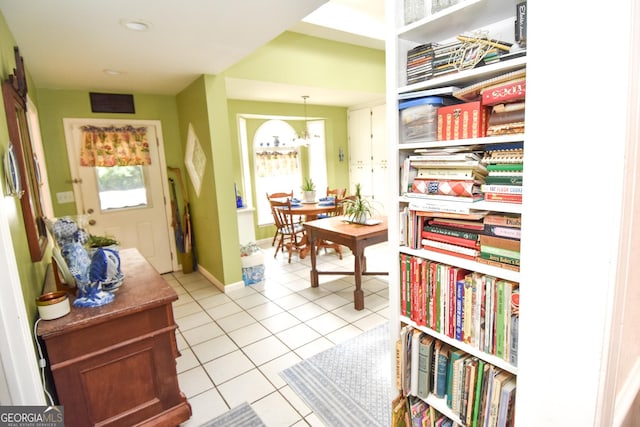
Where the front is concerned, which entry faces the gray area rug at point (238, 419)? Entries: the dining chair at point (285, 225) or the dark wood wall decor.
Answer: the dark wood wall decor

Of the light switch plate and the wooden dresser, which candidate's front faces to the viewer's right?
the wooden dresser

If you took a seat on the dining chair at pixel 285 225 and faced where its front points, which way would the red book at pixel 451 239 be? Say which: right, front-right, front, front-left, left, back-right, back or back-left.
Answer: back-right

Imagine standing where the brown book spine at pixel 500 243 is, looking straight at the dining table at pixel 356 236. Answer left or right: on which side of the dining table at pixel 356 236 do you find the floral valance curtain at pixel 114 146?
left

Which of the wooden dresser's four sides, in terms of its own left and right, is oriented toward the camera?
right

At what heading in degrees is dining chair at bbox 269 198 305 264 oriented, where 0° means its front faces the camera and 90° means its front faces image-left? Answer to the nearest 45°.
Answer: approximately 225°

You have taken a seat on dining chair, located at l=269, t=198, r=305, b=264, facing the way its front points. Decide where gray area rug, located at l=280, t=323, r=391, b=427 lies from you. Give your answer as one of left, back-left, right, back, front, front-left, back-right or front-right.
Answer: back-right

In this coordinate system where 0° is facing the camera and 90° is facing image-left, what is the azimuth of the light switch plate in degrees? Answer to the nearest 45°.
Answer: approximately 0°

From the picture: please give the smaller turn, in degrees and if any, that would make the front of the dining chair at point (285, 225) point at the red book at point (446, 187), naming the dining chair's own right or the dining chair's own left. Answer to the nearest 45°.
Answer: approximately 135° to the dining chair's own right
